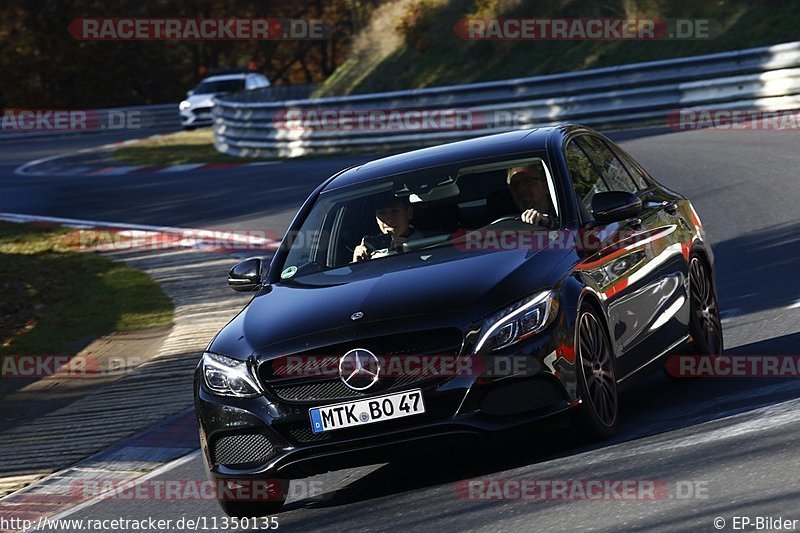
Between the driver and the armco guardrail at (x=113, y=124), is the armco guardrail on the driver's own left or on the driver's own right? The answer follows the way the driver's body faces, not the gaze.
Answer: on the driver's own right

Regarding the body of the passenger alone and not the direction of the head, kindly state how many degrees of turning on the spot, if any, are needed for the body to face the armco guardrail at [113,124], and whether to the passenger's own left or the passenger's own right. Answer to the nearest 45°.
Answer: approximately 135° to the passenger's own right

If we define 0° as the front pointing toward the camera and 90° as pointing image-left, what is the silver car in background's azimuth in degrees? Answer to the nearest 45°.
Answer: approximately 45°

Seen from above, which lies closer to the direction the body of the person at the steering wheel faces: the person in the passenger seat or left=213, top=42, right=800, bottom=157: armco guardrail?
the person in the passenger seat
